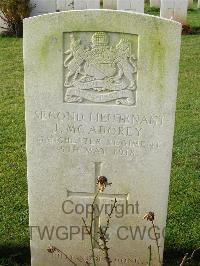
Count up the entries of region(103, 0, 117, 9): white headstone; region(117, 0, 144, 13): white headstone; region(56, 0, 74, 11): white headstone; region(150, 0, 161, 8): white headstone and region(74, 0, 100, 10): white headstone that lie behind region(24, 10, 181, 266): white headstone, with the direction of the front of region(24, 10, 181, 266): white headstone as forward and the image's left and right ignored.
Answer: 5

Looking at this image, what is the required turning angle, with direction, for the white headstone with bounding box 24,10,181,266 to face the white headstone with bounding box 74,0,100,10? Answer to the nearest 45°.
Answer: approximately 180°

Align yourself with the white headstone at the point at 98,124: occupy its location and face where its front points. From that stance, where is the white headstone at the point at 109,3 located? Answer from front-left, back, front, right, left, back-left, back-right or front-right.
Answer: back

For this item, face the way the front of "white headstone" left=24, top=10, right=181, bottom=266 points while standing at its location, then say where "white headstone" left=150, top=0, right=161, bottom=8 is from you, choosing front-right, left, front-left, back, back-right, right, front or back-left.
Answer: back

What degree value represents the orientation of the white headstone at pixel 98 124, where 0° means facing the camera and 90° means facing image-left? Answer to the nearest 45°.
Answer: approximately 0°

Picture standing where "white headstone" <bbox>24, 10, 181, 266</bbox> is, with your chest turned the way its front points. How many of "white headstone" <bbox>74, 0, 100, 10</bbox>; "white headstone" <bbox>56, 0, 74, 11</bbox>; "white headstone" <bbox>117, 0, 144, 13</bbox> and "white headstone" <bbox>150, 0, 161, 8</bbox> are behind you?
4

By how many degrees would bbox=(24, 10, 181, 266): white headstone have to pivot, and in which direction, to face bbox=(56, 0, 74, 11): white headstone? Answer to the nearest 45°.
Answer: approximately 180°

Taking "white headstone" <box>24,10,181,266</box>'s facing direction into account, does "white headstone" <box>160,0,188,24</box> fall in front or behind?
behind
